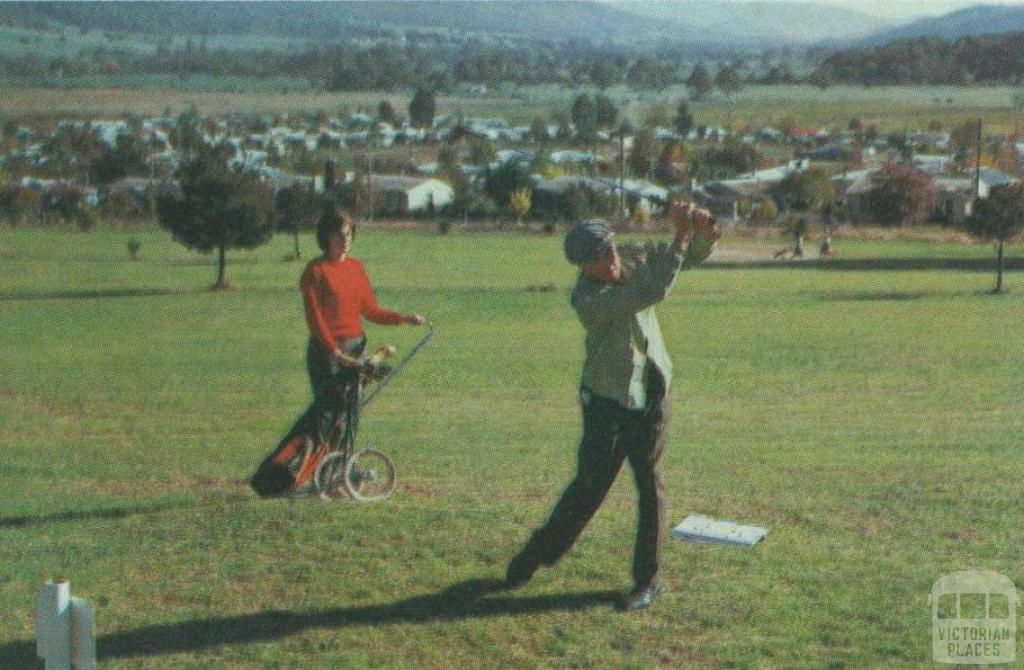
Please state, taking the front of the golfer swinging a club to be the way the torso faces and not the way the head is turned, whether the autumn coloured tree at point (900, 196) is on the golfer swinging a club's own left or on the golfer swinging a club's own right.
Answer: on the golfer swinging a club's own left

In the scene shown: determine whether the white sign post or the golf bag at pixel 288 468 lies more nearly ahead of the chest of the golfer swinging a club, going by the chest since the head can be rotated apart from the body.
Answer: the white sign post

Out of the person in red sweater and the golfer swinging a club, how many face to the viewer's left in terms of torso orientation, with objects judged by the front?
0

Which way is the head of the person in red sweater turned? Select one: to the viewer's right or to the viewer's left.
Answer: to the viewer's right

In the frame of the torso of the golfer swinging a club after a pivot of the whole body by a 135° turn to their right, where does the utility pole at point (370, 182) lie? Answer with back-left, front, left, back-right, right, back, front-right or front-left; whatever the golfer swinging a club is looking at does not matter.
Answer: right

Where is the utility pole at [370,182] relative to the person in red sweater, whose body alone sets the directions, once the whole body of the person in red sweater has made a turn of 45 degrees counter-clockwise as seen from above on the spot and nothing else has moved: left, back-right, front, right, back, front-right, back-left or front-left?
left

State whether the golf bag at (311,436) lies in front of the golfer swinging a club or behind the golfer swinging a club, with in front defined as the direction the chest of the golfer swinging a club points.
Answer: behind

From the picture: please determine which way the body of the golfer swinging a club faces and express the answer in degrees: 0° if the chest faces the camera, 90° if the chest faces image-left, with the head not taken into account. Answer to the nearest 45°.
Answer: approximately 315°

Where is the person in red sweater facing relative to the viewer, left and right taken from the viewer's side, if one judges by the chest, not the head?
facing the viewer and to the right of the viewer
